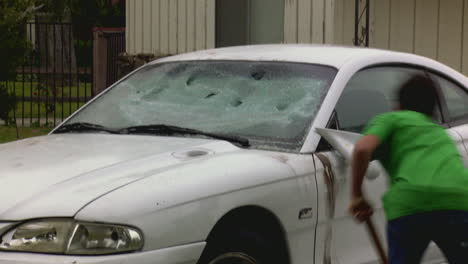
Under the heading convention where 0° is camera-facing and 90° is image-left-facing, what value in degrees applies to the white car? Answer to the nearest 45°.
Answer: approximately 45°

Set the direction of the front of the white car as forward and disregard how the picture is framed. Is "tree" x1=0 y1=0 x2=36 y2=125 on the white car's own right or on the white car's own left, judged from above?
on the white car's own right

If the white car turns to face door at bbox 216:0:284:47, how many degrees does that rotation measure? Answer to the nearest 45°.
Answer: approximately 135° to its right

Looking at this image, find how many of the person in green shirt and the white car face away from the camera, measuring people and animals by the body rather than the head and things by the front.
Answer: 1

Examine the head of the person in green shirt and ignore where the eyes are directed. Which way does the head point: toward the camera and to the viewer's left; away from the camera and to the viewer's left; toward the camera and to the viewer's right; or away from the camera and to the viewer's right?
away from the camera and to the viewer's left

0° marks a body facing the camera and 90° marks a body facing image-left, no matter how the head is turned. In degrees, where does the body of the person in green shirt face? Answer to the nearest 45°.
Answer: approximately 180°

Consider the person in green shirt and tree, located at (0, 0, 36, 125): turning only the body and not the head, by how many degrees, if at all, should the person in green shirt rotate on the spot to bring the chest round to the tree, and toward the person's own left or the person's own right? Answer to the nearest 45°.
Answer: approximately 45° to the person's own left

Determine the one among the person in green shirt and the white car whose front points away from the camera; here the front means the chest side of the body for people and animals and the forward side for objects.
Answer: the person in green shirt
